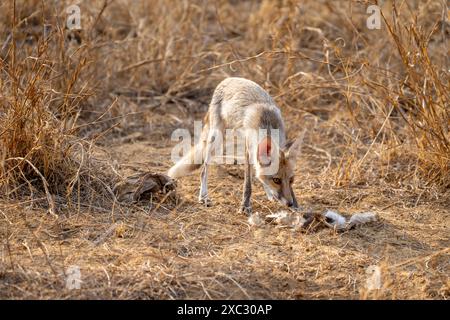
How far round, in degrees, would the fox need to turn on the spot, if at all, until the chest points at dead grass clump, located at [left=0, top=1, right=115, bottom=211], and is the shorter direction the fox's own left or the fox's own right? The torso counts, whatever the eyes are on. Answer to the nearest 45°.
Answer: approximately 135° to the fox's own right

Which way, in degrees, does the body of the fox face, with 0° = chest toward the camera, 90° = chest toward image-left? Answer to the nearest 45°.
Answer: approximately 315°
